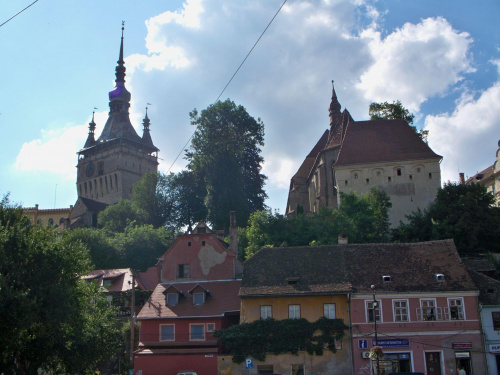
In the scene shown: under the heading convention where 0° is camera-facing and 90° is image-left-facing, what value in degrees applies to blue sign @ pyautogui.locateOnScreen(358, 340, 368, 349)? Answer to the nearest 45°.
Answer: approximately 0°

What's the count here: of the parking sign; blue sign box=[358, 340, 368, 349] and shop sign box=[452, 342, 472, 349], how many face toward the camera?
3

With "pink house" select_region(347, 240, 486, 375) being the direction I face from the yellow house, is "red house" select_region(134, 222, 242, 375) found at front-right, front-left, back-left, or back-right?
back-left

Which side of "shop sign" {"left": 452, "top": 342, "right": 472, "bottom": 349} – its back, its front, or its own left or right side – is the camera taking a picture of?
front

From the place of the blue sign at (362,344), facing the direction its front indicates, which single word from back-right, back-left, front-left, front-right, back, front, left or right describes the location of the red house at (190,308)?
right

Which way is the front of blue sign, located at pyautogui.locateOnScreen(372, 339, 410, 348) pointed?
toward the camera

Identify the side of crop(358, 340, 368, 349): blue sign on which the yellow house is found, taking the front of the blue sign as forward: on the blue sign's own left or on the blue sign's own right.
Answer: on the blue sign's own right

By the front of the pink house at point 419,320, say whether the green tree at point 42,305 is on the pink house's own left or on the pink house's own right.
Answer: on the pink house's own right

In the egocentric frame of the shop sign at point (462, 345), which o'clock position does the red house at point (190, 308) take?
The red house is roughly at 3 o'clock from the shop sign.

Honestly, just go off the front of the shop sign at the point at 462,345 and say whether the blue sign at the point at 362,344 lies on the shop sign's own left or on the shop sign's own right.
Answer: on the shop sign's own right

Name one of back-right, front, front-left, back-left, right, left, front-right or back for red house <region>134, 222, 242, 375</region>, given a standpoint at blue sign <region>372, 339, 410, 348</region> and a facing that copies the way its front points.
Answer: right

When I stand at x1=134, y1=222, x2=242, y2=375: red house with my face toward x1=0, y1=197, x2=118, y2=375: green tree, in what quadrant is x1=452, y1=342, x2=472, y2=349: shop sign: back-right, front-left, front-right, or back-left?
back-left

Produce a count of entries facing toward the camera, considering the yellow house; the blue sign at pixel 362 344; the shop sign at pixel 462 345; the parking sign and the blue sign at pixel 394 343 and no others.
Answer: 5

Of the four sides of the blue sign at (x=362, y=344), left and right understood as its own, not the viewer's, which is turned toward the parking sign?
right

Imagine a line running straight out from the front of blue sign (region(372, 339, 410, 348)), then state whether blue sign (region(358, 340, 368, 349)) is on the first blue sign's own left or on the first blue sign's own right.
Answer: on the first blue sign's own right

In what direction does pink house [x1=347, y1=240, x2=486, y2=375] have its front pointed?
toward the camera
